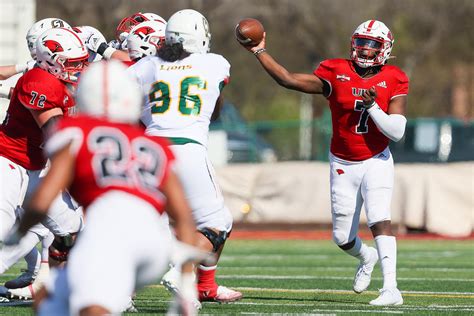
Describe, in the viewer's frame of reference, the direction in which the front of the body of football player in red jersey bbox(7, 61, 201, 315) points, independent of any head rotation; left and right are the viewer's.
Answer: facing away from the viewer

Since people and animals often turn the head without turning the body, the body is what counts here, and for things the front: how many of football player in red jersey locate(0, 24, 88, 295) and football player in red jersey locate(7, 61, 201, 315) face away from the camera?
1

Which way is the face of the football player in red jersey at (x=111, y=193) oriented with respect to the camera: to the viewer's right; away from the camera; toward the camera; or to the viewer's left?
away from the camera

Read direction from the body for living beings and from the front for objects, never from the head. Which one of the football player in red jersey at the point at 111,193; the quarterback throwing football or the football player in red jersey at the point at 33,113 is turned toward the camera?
the quarterback throwing football

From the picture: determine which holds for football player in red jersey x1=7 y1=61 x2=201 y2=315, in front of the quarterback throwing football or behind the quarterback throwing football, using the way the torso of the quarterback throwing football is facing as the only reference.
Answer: in front

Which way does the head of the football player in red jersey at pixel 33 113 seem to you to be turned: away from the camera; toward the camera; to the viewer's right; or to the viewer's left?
to the viewer's right

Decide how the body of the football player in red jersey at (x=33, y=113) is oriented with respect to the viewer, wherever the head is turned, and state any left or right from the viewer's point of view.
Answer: facing to the right of the viewer

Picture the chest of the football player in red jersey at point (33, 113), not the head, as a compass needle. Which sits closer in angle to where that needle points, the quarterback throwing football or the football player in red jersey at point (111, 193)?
the quarterback throwing football

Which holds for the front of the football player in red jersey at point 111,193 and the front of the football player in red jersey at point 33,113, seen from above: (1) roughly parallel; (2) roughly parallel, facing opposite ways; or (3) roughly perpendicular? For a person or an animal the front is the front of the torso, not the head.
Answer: roughly perpendicular

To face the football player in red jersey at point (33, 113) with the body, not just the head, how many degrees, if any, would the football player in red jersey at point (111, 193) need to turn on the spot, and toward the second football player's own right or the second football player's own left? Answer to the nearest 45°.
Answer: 0° — they already face them

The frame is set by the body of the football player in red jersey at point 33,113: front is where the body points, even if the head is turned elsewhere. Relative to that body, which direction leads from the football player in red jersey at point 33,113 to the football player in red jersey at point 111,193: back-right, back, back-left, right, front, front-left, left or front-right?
right

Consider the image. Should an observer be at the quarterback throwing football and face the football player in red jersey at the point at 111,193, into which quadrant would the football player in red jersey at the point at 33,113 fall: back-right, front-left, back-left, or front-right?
front-right

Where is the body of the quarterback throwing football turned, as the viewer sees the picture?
toward the camera

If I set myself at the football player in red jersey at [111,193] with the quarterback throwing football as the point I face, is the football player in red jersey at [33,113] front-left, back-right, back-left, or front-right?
front-left
